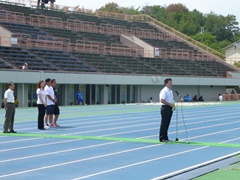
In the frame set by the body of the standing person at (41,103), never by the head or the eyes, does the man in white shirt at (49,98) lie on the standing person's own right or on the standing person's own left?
on the standing person's own left

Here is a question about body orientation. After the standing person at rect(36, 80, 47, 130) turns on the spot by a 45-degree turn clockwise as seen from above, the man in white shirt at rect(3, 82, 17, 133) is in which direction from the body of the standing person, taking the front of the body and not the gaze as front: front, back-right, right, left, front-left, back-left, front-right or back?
right
